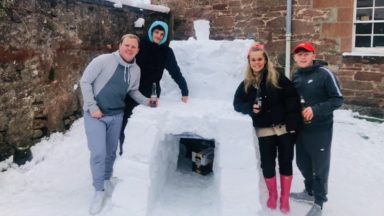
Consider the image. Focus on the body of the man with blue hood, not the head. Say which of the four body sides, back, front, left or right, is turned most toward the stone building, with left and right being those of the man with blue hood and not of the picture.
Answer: back

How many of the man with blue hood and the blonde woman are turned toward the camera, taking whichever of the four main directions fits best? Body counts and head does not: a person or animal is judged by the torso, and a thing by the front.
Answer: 2

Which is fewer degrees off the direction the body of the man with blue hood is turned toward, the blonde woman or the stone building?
the blonde woman

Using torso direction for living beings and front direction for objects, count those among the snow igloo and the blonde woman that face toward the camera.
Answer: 2

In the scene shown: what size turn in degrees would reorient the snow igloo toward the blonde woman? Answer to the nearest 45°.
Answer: approximately 90° to its left

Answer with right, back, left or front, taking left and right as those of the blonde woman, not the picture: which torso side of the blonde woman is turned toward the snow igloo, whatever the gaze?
right

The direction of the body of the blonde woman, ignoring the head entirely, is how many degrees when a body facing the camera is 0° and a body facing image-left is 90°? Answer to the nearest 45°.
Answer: approximately 0°

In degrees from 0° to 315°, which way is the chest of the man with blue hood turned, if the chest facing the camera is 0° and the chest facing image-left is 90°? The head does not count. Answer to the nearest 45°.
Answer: approximately 0°

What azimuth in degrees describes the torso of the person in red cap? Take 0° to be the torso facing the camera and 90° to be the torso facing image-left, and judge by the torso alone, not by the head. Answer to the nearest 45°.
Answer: approximately 45°

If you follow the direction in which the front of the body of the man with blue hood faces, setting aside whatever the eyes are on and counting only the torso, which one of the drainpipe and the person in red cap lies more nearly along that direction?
the person in red cap
